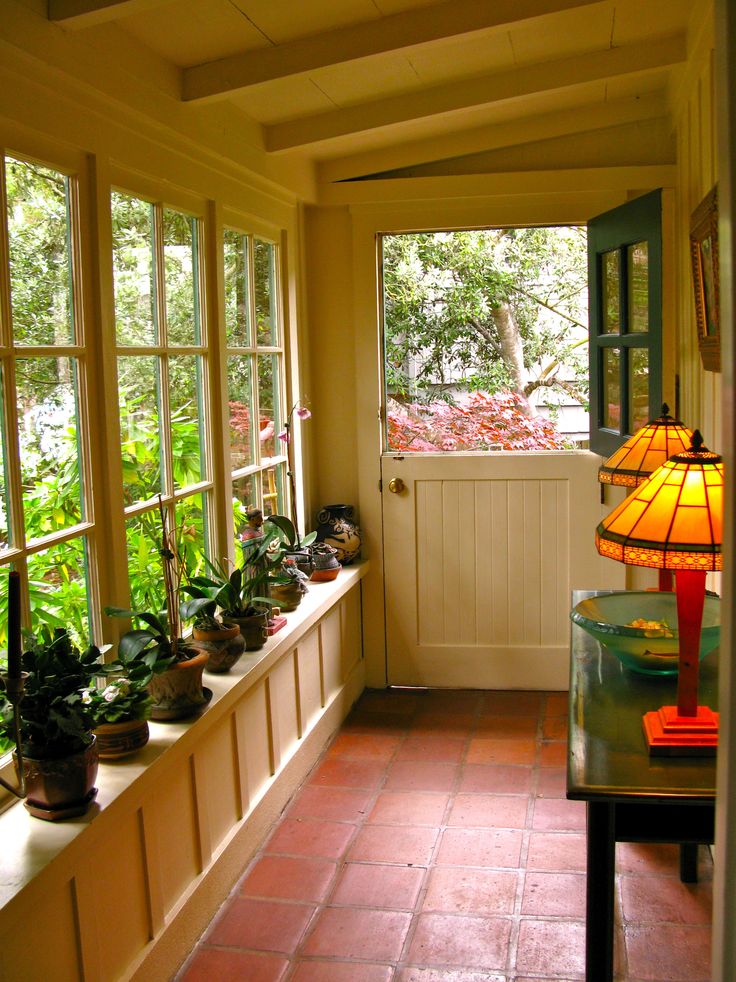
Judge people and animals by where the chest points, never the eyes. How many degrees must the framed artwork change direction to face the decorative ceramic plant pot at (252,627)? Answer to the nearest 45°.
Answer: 0° — it already faces it

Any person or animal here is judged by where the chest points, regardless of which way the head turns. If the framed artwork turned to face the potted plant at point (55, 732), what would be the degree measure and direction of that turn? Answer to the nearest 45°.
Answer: approximately 45° to its left

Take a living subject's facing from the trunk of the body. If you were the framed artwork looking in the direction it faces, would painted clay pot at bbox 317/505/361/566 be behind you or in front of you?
in front

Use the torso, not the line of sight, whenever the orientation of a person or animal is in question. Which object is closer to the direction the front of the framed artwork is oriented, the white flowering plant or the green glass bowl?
the white flowering plant

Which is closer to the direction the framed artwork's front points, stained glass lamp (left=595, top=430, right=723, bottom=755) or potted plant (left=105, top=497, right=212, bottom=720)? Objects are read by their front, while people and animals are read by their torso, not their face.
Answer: the potted plant

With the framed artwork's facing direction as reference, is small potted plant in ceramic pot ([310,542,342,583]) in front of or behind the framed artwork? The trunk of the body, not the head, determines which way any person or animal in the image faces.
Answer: in front

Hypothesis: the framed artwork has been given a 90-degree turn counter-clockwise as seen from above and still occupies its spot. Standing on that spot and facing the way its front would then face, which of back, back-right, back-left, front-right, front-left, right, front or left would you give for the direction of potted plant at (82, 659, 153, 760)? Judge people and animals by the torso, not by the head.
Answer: front-right

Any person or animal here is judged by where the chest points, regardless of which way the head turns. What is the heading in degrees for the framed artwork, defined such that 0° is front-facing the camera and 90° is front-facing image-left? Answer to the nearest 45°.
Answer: approximately 90°

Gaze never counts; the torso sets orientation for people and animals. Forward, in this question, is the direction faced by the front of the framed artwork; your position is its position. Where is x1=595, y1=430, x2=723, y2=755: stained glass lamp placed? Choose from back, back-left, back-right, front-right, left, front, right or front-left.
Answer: left

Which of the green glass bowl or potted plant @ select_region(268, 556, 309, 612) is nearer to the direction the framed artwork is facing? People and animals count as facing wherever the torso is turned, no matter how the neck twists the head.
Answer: the potted plant

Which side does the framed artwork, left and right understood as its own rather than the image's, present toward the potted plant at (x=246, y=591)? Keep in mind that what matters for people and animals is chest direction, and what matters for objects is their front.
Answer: front

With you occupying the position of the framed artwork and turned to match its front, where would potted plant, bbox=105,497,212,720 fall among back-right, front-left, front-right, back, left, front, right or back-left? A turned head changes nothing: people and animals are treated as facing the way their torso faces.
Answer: front-left

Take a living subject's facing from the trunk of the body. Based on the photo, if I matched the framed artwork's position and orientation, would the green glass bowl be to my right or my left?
on my left

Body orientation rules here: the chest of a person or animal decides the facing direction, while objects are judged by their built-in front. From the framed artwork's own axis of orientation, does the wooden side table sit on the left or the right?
on its left
